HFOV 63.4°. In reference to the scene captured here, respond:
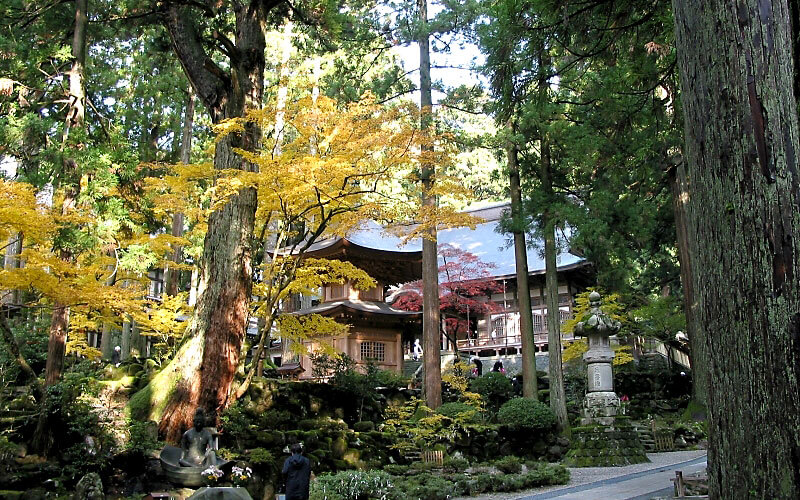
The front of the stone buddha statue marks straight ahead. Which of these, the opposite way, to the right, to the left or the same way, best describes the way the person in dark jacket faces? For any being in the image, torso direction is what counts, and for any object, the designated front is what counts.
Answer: the opposite way

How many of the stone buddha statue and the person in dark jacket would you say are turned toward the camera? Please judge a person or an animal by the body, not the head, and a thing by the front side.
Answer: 1

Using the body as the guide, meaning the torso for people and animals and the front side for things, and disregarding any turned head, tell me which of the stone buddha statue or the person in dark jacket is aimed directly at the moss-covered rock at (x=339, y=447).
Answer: the person in dark jacket

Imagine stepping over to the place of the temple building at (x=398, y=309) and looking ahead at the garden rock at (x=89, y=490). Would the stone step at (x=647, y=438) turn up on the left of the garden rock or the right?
left

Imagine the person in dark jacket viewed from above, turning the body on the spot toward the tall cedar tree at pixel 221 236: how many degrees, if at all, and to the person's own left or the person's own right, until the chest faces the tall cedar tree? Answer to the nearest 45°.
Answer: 0° — they already face it

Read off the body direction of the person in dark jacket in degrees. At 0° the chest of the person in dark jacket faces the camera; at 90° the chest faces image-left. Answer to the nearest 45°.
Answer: approximately 180°

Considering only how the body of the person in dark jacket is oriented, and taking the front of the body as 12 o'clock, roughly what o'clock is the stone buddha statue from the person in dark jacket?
The stone buddha statue is roughly at 11 o'clock from the person in dark jacket.

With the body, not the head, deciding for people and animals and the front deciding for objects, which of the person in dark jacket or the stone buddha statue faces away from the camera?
the person in dark jacket

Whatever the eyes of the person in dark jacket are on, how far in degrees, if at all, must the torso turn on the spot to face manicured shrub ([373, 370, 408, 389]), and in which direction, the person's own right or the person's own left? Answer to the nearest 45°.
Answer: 0° — they already face it

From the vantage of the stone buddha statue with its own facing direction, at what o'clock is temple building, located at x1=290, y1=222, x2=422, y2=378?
The temple building is roughly at 7 o'clock from the stone buddha statue.

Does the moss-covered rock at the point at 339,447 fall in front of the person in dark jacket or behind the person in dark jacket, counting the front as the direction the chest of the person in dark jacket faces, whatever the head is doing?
in front

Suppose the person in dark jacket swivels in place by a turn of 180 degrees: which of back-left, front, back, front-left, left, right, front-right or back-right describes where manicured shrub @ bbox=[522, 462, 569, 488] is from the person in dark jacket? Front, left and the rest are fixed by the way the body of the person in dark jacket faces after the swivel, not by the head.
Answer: back-left

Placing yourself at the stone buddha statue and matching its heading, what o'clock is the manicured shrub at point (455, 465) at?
The manicured shrub is roughly at 8 o'clock from the stone buddha statue.

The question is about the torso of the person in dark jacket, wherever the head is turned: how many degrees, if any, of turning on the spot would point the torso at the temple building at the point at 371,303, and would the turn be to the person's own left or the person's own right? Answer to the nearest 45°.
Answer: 0° — they already face it
